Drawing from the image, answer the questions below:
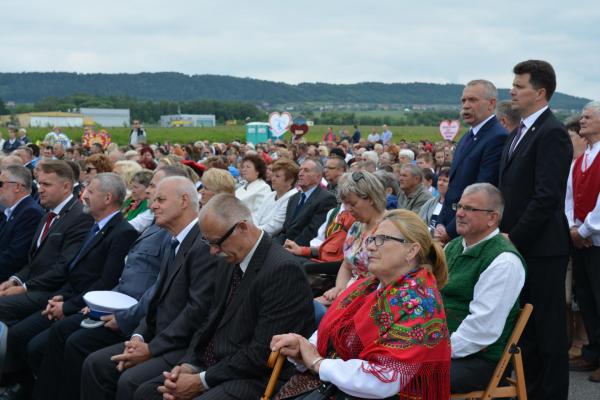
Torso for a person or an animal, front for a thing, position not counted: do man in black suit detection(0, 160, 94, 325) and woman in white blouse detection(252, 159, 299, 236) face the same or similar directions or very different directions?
same or similar directions

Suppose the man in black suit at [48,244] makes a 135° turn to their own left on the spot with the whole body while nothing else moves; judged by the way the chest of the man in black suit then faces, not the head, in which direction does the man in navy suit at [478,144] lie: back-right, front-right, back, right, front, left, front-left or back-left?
front-right

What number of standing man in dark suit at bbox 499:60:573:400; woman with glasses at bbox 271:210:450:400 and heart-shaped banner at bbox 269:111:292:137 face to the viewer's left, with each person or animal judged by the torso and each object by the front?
2

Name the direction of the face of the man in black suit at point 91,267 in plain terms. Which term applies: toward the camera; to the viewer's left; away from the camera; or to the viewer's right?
to the viewer's left

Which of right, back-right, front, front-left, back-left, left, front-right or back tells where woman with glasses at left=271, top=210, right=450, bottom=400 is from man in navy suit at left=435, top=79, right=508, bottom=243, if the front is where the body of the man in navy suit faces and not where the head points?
front-left

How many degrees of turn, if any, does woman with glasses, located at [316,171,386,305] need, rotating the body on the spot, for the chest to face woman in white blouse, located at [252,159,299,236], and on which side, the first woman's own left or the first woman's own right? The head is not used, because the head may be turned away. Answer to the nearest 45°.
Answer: approximately 135° to the first woman's own right

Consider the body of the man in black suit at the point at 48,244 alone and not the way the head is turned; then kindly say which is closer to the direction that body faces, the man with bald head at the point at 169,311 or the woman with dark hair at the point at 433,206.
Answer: the man with bald head

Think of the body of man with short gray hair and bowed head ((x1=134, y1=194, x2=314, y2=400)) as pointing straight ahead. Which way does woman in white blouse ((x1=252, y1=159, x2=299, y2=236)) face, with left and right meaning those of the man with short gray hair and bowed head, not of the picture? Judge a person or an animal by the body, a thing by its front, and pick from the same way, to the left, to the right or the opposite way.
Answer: the same way

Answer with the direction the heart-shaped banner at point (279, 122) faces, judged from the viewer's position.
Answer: facing the viewer

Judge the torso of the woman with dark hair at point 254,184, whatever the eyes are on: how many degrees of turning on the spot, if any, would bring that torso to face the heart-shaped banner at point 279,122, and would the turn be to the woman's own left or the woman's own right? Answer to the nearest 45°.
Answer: approximately 135° to the woman's own right

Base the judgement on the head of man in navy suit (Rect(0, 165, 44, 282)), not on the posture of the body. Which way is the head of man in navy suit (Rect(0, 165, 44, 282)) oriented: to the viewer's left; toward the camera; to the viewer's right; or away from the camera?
to the viewer's left

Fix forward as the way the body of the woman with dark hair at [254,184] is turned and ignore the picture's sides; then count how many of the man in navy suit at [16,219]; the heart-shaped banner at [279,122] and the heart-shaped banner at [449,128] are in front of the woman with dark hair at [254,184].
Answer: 1

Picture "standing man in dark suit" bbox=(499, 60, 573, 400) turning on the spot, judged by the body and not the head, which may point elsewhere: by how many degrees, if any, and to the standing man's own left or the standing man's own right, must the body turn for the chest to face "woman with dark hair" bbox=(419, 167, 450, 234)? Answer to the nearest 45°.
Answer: approximately 45° to the standing man's own right

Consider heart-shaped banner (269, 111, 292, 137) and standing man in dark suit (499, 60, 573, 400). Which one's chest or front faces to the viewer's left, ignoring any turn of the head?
the standing man in dark suit

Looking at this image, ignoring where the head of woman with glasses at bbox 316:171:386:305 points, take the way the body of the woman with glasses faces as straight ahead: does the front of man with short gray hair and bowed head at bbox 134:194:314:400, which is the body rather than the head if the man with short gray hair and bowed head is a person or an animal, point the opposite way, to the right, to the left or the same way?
the same way

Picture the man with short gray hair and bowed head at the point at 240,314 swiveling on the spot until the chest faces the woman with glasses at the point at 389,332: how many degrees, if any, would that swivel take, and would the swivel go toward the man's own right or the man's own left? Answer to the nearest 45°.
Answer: approximately 90° to the man's own left

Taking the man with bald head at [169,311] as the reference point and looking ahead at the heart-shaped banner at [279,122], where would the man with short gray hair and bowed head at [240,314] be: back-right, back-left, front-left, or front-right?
back-right

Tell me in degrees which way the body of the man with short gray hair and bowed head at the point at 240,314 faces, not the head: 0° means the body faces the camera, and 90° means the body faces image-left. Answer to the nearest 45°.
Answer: approximately 45°

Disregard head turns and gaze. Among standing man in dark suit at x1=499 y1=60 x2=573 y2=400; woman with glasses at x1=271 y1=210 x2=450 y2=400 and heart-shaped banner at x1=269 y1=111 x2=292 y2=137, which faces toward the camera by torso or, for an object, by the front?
the heart-shaped banner
